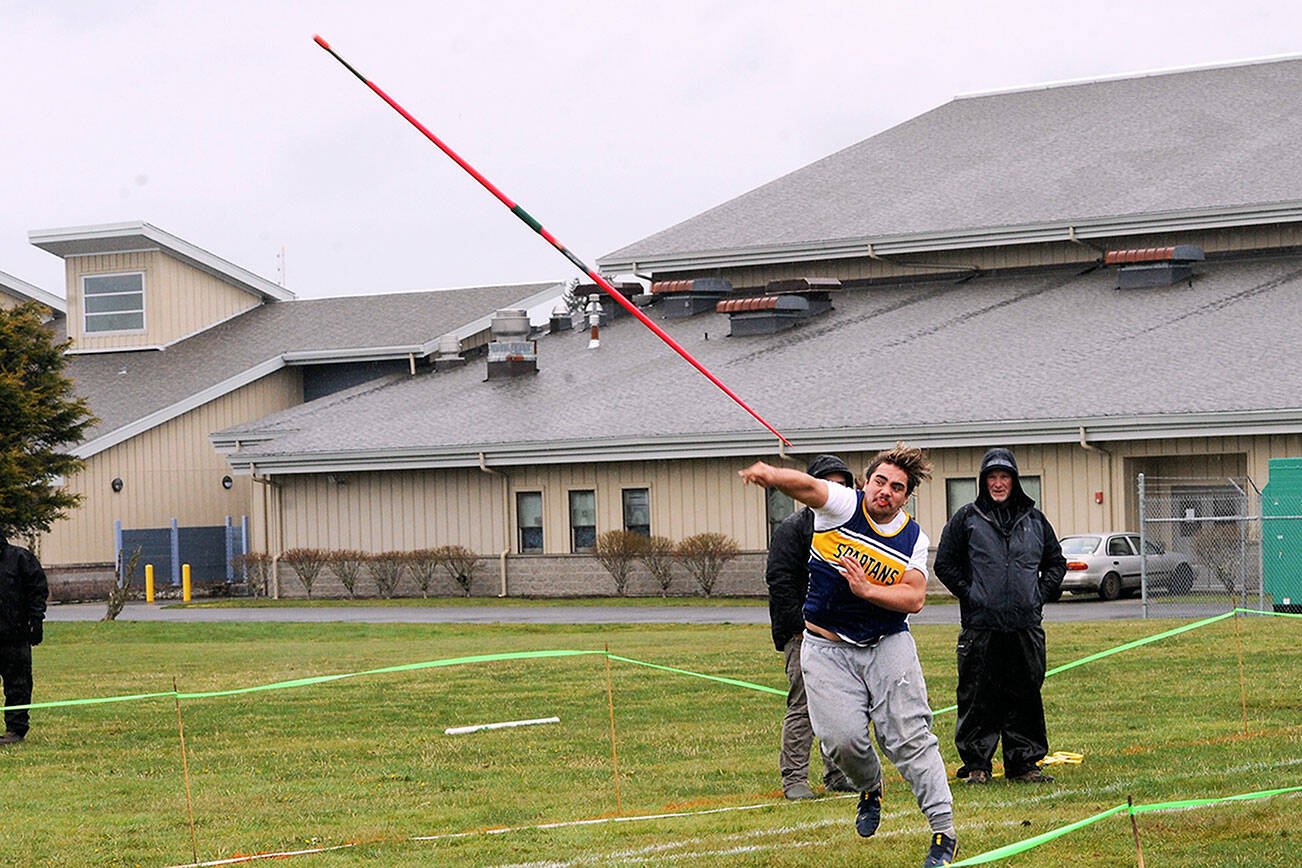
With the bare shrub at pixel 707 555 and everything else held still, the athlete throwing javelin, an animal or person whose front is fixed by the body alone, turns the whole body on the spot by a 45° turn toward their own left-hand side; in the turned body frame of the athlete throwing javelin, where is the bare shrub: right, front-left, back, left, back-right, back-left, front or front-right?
back-left

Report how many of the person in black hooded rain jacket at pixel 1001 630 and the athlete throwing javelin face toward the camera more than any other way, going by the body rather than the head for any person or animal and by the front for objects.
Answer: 2

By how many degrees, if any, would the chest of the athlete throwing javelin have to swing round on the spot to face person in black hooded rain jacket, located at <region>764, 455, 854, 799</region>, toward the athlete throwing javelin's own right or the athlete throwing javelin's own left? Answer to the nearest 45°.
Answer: approximately 180°

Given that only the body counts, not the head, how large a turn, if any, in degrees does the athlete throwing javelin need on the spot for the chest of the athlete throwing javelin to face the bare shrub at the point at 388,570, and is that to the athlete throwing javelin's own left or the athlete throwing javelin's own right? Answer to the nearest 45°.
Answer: approximately 180°

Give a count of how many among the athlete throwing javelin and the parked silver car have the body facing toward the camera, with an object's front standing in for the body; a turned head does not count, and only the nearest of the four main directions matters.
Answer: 1

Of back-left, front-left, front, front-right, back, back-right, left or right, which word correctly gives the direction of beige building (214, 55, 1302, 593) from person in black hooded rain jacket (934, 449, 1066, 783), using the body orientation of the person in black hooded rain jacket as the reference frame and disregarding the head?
back

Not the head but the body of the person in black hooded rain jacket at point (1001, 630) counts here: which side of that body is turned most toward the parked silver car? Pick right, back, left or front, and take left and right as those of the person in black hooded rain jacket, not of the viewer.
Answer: back

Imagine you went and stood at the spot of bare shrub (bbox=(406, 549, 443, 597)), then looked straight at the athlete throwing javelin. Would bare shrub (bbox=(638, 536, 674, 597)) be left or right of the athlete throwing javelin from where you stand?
left

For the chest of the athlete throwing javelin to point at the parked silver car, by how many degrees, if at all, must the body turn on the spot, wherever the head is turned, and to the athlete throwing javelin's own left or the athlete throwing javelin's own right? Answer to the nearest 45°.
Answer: approximately 180°
